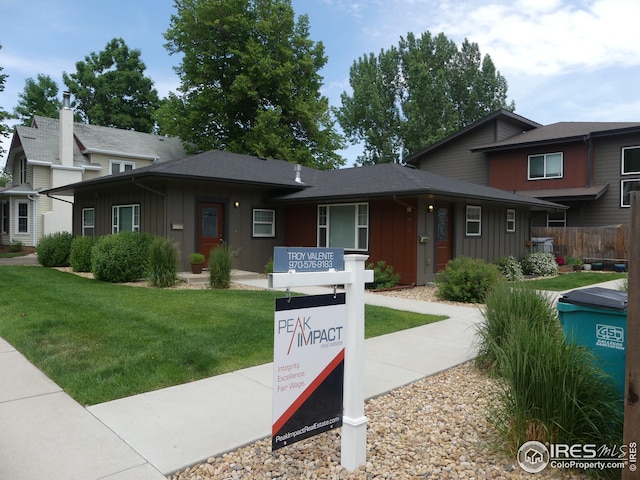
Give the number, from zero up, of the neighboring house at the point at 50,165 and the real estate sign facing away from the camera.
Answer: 0

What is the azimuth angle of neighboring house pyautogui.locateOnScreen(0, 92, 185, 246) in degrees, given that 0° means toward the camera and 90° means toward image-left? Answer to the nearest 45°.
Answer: approximately 45°

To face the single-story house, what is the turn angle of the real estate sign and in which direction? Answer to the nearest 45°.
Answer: approximately 135° to its left

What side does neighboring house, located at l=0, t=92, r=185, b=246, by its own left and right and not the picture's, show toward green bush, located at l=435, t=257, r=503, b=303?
left

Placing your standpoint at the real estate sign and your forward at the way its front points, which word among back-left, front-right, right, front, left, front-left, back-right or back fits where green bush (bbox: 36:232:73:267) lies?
back

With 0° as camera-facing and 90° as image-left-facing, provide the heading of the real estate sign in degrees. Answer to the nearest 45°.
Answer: approximately 315°

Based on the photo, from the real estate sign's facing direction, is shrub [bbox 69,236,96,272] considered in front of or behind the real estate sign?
behind

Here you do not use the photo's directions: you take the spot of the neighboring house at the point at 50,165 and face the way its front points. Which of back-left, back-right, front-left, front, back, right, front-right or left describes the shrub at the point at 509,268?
left

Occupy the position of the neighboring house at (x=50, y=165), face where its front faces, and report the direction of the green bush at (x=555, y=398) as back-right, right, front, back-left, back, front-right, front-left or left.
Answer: front-left

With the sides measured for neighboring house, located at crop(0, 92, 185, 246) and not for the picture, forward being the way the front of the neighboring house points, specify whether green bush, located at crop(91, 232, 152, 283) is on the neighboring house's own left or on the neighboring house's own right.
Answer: on the neighboring house's own left

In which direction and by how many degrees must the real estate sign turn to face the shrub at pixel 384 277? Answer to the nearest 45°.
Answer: approximately 135° to its left

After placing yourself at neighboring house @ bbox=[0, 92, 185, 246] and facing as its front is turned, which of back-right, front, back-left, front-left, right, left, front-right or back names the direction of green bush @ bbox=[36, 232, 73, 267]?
front-left

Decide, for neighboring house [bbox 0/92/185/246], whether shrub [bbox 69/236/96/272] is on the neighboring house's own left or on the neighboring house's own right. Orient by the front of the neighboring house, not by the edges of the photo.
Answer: on the neighboring house's own left

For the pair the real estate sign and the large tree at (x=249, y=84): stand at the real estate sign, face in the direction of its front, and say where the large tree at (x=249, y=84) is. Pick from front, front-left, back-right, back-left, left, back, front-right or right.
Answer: back-left

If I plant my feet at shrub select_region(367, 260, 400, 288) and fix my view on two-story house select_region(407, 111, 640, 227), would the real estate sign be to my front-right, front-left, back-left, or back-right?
back-right

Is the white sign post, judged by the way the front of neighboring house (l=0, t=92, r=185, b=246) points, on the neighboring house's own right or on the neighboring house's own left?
on the neighboring house's own left
